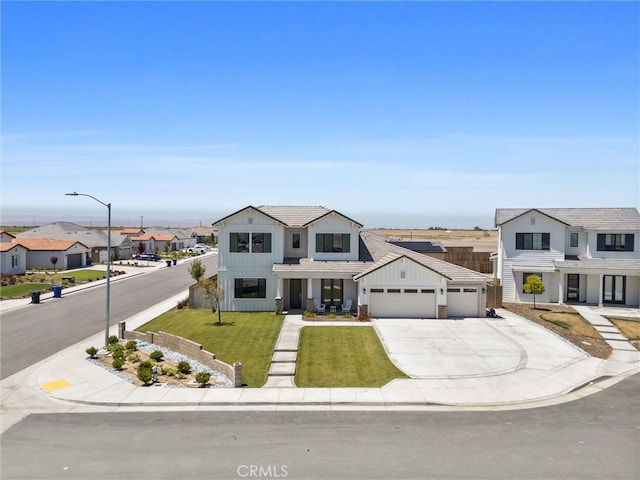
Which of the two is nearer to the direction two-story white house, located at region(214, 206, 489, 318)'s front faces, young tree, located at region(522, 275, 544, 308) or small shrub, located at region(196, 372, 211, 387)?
the small shrub

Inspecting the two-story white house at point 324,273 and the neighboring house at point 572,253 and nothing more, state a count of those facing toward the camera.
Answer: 2

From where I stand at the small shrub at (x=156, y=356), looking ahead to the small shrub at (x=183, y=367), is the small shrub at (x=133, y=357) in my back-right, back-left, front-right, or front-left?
back-right

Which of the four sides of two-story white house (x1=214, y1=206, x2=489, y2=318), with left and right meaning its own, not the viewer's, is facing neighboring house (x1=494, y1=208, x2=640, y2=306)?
left

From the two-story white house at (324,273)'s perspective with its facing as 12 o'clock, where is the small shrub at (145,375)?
The small shrub is roughly at 1 o'clock from the two-story white house.

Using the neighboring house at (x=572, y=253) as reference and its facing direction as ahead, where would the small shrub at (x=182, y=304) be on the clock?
The small shrub is roughly at 2 o'clock from the neighboring house.

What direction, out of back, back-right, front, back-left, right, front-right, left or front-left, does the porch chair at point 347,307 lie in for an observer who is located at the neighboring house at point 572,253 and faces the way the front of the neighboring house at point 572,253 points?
front-right

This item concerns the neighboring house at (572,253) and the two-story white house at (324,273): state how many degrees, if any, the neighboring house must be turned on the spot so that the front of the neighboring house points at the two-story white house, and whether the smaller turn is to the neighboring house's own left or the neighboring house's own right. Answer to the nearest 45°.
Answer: approximately 45° to the neighboring house's own right

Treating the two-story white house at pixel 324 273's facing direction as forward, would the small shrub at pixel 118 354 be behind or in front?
in front

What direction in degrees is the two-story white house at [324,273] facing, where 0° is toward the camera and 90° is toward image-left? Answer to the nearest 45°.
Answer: approximately 0°

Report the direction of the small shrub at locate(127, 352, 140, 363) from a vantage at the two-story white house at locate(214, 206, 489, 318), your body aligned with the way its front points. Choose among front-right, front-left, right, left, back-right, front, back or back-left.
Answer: front-right

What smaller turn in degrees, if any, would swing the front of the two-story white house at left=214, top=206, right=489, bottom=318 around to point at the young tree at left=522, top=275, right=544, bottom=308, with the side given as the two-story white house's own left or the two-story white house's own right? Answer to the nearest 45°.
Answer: approximately 90° to the two-story white house's own left
